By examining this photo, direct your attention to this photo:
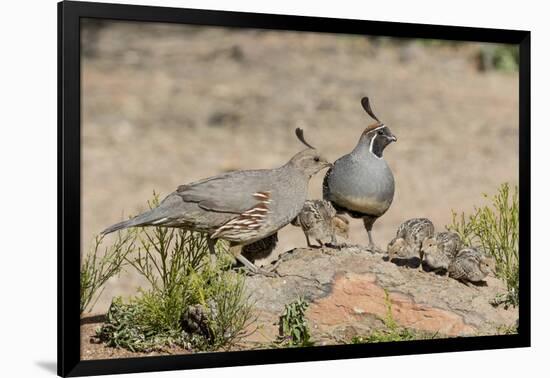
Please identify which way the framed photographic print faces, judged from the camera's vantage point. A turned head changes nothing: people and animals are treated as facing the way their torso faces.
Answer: facing the viewer and to the right of the viewer
